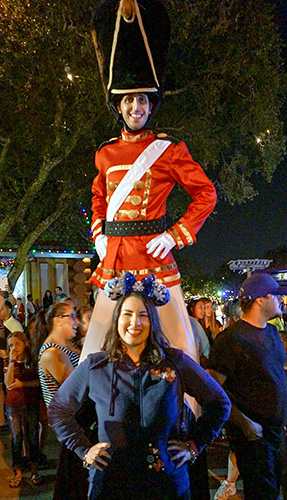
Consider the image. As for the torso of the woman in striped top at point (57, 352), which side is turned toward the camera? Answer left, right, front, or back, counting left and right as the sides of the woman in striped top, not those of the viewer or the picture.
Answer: right

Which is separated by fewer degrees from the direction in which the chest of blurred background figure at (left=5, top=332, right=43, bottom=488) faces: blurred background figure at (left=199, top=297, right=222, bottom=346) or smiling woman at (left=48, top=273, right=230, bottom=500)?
the smiling woman

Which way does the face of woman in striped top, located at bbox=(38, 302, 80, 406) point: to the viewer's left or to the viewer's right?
to the viewer's right

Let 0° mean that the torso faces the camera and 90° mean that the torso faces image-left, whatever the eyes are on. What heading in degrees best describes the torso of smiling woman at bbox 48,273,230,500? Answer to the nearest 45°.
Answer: approximately 0°

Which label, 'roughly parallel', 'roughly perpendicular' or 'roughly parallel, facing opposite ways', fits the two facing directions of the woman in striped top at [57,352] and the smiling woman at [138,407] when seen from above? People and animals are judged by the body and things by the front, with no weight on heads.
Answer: roughly perpendicular

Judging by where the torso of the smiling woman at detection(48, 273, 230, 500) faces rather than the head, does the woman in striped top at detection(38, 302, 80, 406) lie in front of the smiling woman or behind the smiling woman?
behind

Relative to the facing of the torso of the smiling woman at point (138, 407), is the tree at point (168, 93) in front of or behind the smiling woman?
behind

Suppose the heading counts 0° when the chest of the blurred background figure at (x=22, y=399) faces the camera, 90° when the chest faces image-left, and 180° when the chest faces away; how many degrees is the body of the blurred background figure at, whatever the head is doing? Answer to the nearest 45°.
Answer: approximately 0°

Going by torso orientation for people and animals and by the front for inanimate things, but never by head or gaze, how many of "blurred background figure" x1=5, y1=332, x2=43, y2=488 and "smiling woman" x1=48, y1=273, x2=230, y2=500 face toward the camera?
2
